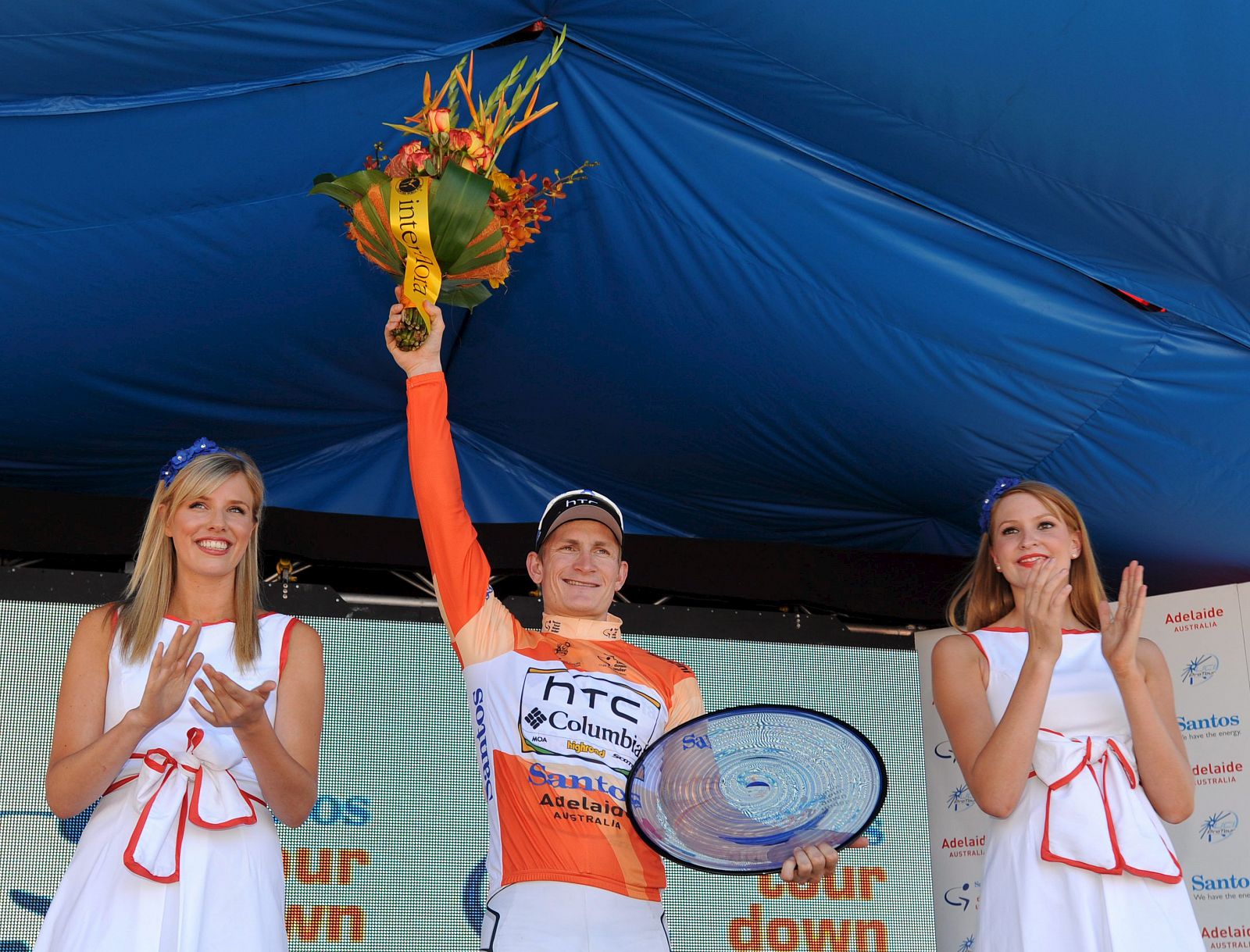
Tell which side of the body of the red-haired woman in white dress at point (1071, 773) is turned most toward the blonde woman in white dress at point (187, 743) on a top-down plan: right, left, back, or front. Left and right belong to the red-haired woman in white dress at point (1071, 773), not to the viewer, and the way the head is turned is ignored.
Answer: right

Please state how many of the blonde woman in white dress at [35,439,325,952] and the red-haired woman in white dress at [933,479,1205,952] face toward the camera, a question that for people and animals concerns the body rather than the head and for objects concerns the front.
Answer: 2

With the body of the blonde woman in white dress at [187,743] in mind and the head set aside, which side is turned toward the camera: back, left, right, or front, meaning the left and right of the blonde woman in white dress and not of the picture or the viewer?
front

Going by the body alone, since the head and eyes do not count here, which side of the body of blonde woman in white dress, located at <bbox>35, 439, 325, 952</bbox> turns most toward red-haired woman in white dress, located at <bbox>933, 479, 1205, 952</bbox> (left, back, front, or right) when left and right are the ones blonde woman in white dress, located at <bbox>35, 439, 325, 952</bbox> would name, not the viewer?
left
